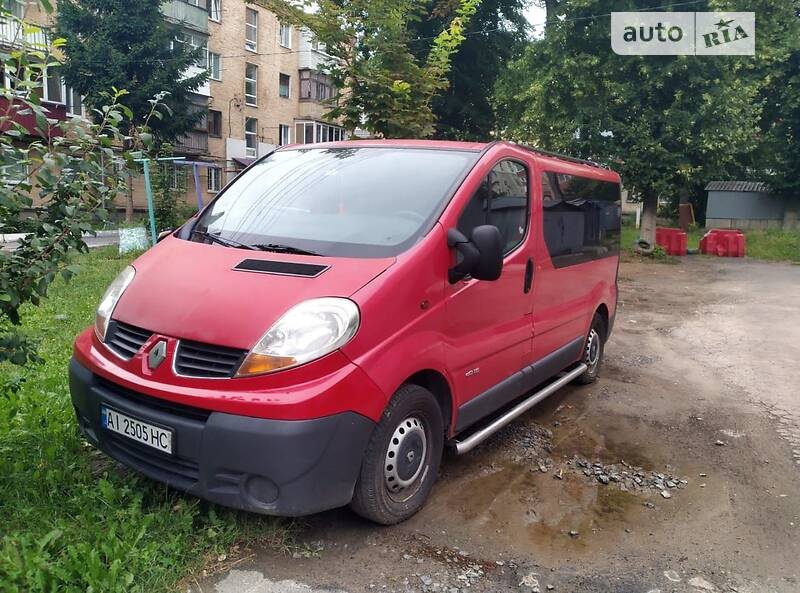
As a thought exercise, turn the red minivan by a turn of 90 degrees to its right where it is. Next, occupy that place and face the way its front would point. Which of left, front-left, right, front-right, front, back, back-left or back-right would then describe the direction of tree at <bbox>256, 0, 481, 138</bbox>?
front-right

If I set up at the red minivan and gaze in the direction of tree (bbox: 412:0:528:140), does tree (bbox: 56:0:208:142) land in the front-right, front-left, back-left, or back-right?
front-left

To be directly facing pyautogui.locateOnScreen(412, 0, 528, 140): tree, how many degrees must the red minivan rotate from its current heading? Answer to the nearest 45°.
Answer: approximately 135° to its right

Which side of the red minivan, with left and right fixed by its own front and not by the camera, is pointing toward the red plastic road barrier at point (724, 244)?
back

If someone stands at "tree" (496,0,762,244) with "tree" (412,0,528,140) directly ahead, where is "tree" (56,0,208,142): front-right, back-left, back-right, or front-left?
front-left

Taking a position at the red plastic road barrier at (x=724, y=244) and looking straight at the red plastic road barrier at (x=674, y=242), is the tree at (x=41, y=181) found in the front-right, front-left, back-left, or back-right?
front-left

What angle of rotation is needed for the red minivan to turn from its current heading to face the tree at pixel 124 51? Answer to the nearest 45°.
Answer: approximately 135° to its right

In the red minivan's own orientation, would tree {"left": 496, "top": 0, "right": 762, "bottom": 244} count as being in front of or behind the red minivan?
behind

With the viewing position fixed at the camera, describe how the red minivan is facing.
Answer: facing the viewer and to the left of the viewer

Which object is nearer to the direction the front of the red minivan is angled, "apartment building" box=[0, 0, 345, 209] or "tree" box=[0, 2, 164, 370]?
the tree
